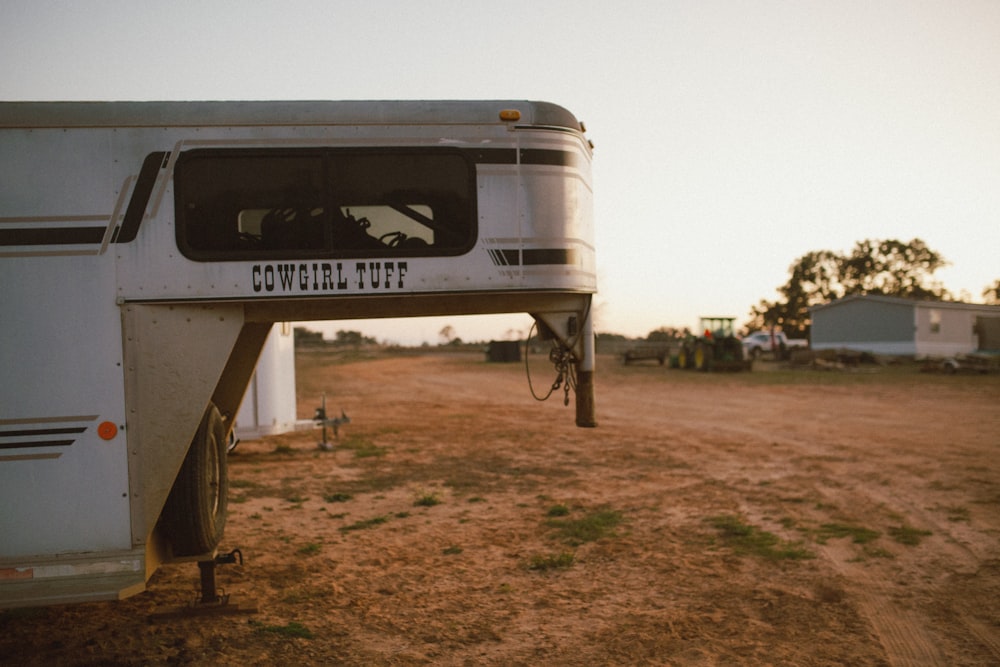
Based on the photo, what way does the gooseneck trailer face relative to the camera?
to the viewer's right

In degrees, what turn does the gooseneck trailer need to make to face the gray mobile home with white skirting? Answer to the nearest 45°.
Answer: approximately 45° to its left

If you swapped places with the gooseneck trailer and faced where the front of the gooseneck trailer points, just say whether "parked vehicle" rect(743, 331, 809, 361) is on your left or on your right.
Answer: on your left

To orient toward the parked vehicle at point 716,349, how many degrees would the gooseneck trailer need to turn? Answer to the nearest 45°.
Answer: approximately 45° to its left
